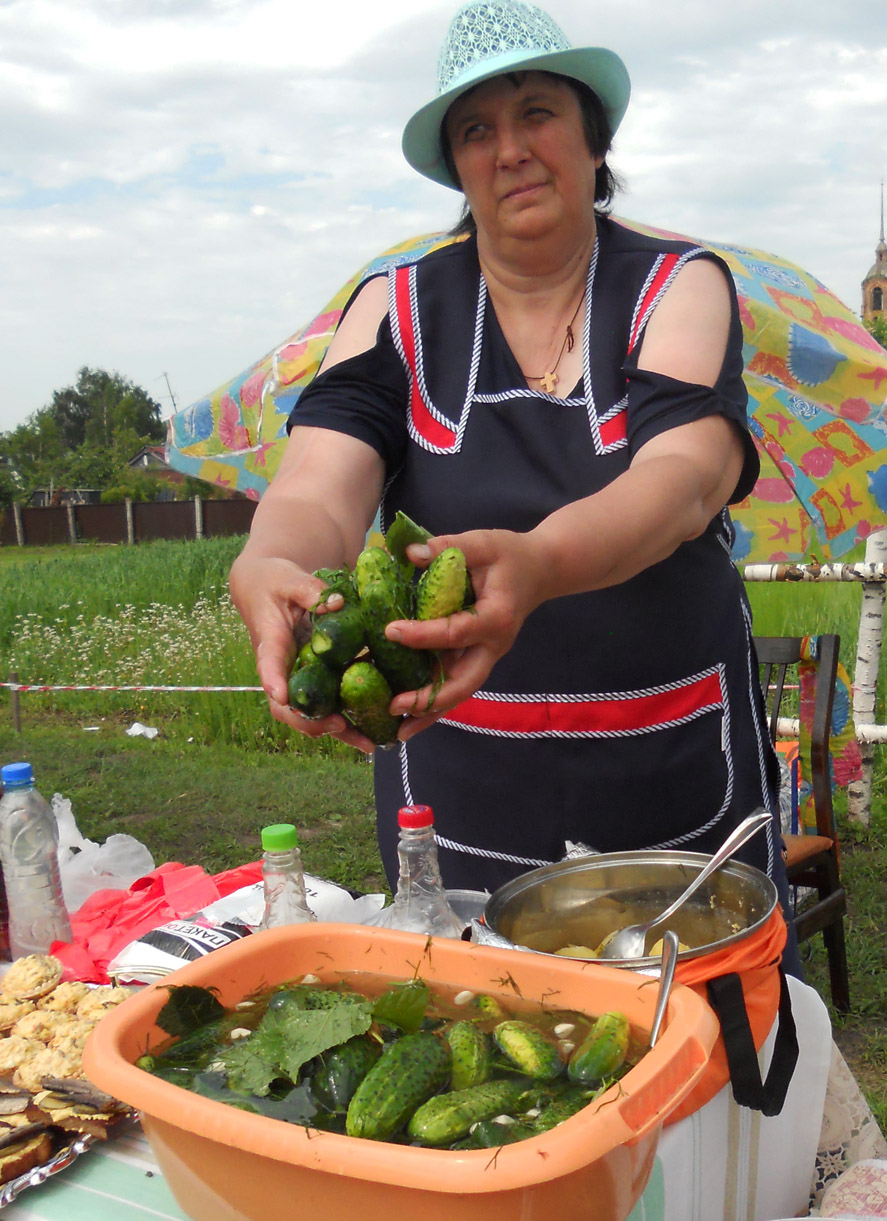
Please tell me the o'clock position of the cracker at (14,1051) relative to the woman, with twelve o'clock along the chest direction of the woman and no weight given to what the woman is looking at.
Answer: The cracker is roughly at 2 o'clock from the woman.

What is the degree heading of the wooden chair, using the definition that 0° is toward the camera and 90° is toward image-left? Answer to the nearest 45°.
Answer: approximately 45°

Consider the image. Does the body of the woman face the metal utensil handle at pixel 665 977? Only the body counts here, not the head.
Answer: yes

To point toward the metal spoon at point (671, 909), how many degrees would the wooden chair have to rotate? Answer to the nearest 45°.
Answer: approximately 45° to its left

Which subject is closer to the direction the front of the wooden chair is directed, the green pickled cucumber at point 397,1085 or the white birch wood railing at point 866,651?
the green pickled cucumber

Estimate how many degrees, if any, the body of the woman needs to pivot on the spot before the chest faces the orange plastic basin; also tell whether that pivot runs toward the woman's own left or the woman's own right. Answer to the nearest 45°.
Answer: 0° — they already face it

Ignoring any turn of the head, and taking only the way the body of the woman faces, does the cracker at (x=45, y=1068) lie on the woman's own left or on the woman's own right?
on the woman's own right

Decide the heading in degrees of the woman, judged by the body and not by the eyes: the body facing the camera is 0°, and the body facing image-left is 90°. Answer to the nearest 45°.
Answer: approximately 0°
